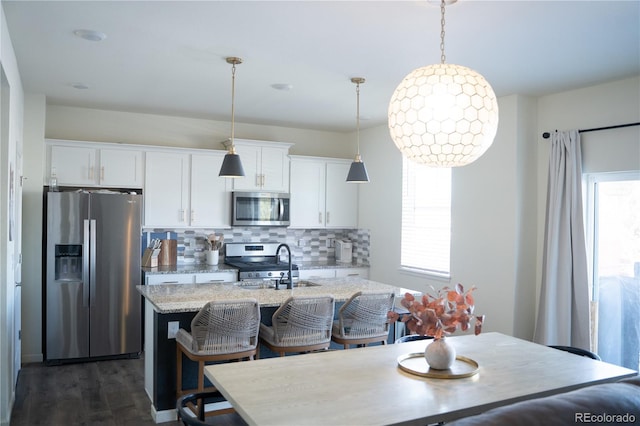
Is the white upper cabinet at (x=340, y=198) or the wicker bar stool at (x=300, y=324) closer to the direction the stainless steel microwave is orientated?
the wicker bar stool

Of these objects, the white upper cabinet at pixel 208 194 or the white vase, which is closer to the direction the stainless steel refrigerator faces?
the white vase

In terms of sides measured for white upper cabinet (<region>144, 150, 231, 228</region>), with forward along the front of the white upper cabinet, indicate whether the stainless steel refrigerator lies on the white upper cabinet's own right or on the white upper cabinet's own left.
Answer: on the white upper cabinet's own right

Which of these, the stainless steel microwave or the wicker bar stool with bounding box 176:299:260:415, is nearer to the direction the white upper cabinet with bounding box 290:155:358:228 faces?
the wicker bar stool

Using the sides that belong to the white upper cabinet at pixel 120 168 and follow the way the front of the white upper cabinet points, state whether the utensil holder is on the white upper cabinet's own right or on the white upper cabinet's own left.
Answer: on the white upper cabinet's own left

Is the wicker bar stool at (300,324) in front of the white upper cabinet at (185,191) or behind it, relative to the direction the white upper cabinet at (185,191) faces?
in front

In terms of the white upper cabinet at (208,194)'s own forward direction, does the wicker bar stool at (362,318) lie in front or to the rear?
in front

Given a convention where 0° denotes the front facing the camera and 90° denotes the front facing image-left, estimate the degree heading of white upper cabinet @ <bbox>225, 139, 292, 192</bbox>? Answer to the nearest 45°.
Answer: approximately 0°

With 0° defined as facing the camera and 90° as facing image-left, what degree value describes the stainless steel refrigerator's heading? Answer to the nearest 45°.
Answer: approximately 0°
